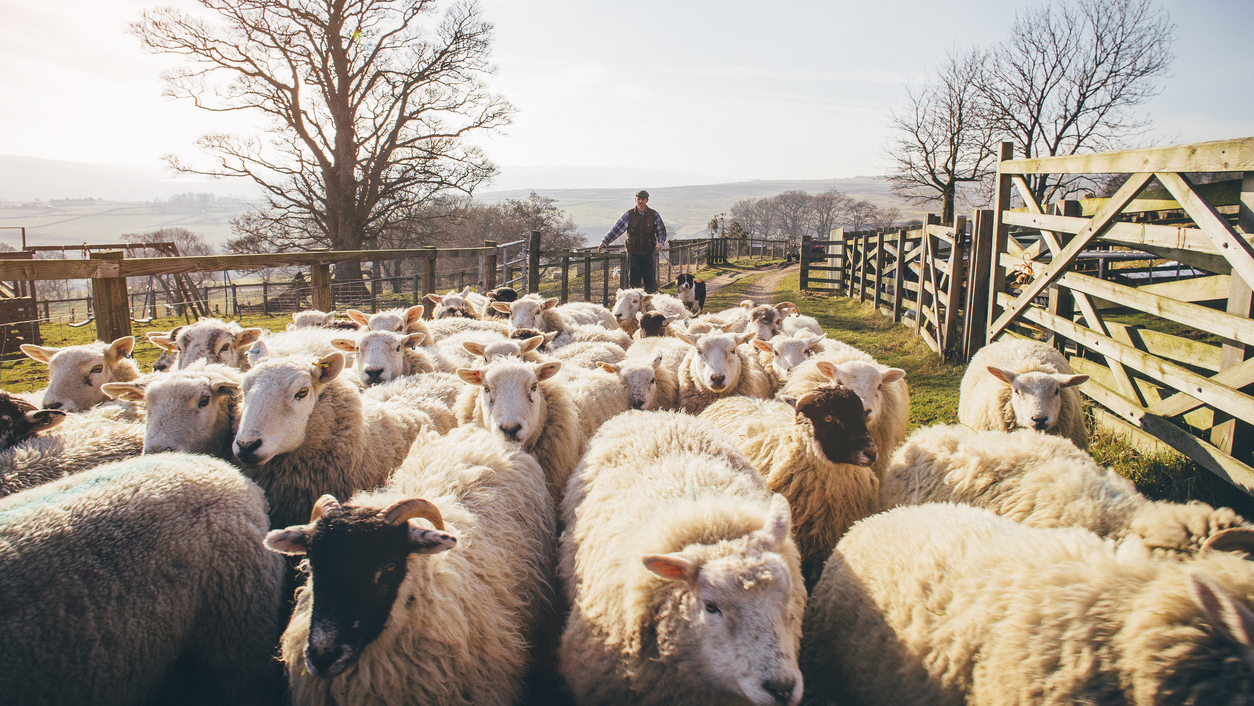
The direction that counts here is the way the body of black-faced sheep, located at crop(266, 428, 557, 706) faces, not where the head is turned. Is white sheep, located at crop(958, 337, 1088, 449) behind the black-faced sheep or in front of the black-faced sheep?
behind

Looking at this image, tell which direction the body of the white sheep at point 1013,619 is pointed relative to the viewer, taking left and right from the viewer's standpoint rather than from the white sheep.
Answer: facing to the right of the viewer

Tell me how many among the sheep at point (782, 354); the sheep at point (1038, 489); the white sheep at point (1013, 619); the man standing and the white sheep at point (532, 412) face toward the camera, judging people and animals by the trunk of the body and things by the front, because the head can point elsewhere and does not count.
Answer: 3

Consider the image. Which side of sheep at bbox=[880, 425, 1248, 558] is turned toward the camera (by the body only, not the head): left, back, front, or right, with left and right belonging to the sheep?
right

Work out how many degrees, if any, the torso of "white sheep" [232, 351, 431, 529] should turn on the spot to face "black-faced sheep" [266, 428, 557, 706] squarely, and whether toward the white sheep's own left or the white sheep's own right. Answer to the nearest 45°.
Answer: approximately 45° to the white sheep's own left
